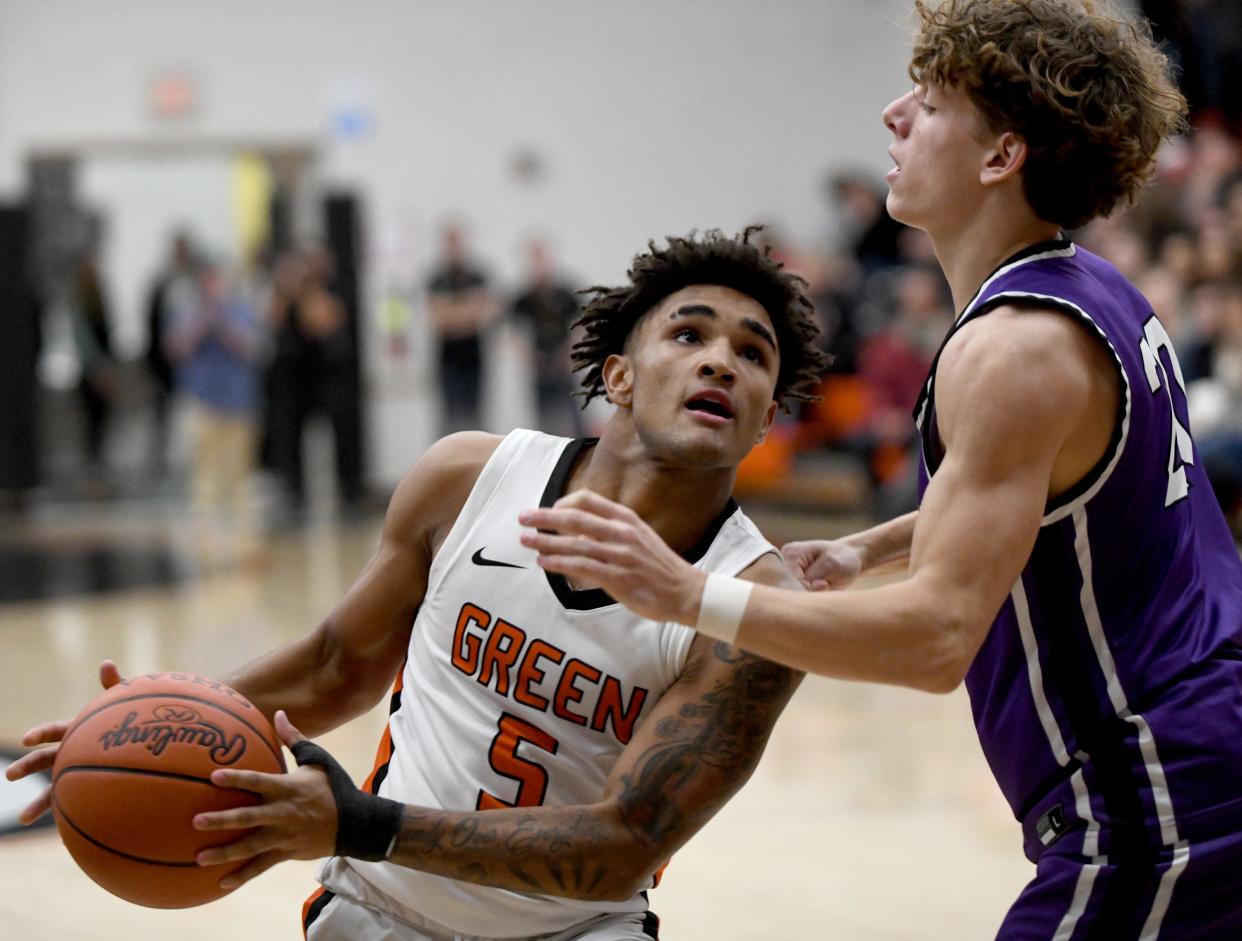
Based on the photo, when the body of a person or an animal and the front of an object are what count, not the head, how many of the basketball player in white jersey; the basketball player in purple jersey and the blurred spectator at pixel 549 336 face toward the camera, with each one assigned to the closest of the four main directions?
2

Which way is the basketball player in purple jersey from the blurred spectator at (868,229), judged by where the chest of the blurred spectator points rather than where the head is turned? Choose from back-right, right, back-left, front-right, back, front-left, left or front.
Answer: front-left

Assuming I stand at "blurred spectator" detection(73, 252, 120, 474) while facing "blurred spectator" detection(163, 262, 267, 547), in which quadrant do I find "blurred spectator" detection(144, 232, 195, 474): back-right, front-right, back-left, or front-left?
front-left

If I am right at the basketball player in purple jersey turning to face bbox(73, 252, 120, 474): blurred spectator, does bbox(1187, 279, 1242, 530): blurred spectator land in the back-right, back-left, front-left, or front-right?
front-right

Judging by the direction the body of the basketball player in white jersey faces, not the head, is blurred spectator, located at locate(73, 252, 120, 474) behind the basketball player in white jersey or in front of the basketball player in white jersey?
behind

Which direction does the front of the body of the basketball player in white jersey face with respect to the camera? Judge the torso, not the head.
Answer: toward the camera

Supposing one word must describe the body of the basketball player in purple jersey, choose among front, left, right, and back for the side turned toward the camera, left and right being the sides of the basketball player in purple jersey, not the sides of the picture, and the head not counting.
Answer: left

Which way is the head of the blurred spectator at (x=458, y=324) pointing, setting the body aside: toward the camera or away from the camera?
toward the camera

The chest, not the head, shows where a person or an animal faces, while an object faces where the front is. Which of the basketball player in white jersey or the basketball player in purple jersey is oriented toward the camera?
the basketball player in white jersey

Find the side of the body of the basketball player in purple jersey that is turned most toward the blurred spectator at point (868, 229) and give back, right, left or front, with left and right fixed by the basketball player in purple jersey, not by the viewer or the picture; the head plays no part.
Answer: right

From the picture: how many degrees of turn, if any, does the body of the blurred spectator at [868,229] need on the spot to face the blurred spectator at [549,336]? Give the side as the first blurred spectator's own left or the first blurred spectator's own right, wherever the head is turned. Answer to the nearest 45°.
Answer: approximately 45° to the first blurred spectator's own right

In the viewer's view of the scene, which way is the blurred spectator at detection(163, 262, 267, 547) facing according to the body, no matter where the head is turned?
toward the camera

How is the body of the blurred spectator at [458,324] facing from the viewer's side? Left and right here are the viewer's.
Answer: facing the viewer

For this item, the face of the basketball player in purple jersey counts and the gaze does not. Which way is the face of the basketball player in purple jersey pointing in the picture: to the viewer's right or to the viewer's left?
to the viewer's left
